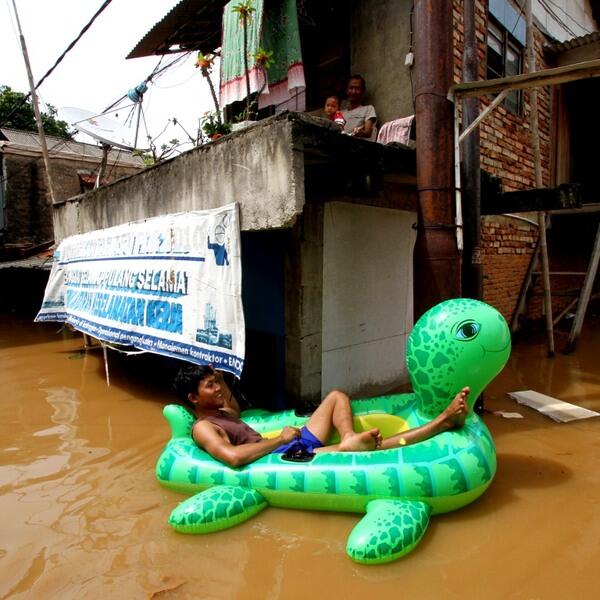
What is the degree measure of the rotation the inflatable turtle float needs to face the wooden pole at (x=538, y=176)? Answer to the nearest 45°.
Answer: approximately 45° to its left

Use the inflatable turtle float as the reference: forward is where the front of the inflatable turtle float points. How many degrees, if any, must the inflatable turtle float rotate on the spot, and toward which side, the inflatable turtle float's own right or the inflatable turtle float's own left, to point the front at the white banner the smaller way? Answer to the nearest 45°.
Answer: approximately 135° to the inflatable turtle float's own left

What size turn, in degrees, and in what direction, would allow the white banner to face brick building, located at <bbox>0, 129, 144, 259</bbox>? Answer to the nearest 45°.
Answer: approximately 135° to its right

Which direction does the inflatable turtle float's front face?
to the viewer's right

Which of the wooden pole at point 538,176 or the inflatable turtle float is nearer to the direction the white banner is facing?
the inflatable turtle float

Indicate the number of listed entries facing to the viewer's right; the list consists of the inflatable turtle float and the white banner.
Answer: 1

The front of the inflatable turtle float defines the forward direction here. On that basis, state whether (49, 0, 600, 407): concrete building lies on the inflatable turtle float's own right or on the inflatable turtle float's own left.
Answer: on the inflatable turtle float's own left

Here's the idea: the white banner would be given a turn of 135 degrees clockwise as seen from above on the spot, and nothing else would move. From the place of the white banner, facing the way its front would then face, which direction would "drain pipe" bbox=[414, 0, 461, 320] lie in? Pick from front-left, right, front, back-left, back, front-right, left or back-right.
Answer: back-right

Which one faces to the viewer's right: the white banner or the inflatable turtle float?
the inflatable turtle float
